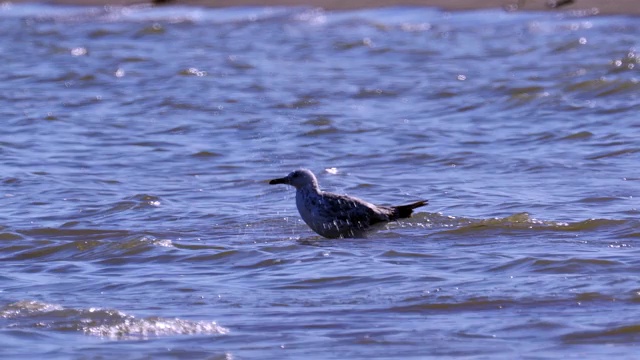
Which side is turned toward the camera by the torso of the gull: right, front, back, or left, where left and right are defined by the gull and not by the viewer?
left
